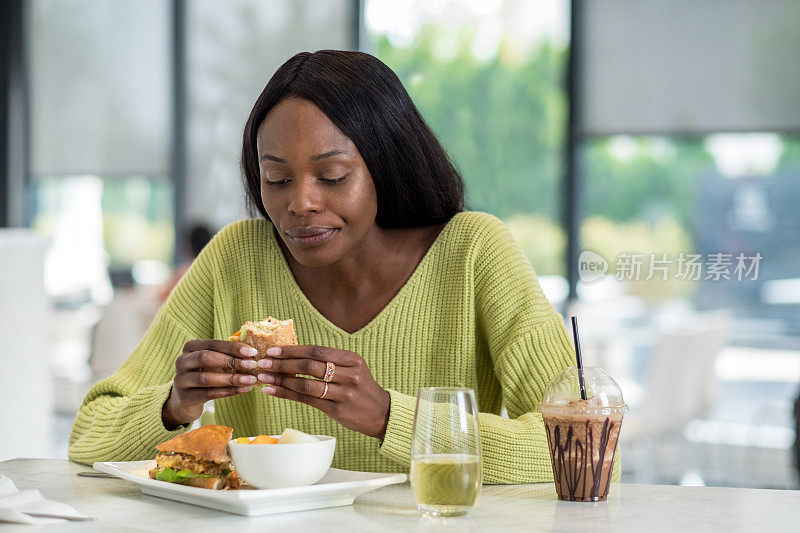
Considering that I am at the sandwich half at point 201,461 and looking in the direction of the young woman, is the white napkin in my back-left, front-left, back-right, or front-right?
back-left

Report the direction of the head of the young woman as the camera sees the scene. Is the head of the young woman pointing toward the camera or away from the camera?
toward the camera

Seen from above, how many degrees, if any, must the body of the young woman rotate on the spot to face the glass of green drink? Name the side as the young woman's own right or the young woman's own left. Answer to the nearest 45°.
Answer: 0° — they already face it

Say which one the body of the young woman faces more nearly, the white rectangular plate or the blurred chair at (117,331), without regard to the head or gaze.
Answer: the white rectangular plate

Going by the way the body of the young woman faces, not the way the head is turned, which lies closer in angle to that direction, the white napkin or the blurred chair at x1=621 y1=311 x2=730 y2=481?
the white napkin

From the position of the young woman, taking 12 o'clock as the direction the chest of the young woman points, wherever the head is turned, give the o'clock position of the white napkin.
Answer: The white napkin is roughly at 1 o'clock from the young woman.

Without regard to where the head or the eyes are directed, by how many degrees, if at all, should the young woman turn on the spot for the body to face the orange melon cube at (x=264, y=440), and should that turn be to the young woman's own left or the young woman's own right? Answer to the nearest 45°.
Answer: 0° — they already face it

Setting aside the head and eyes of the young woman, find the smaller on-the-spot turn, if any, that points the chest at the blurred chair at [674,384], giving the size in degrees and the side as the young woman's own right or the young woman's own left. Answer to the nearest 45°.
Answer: approximately 135° to the young woman's own left

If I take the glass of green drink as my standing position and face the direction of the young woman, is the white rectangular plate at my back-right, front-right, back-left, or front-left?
front-left

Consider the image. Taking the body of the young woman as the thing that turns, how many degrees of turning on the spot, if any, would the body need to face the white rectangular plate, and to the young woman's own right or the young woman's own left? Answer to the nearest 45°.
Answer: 0° — they already face it

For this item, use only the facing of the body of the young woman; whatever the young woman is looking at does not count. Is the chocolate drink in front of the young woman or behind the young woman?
in front

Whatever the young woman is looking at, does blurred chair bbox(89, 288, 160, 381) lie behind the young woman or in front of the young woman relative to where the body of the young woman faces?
behind

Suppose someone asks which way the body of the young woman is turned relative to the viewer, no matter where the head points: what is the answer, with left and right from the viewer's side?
facing the viewer
